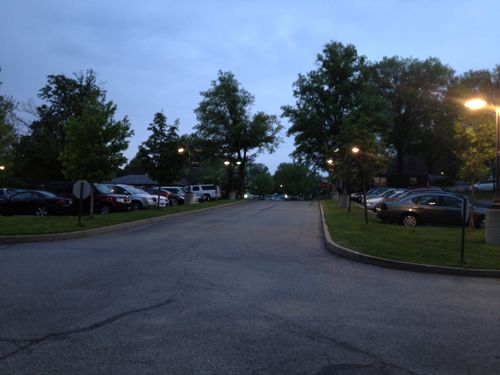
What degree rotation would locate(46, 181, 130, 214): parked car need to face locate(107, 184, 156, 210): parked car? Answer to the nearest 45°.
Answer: approximately 90° to its left

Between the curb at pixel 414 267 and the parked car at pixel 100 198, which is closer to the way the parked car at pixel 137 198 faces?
the curb

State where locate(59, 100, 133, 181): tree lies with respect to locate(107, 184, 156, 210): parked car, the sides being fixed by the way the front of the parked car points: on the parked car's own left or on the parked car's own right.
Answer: on the parked car's own right

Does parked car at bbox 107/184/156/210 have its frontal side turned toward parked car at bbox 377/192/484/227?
yes

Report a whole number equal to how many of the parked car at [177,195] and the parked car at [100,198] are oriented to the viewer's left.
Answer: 0

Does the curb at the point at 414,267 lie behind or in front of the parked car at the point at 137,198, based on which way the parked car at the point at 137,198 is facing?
in front

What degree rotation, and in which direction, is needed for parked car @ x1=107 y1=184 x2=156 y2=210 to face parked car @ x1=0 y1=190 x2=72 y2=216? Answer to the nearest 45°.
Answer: approximately 90° to its right

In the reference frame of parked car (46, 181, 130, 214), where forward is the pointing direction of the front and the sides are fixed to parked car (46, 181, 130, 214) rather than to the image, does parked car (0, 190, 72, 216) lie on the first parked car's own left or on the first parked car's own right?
on the first parked car's own right

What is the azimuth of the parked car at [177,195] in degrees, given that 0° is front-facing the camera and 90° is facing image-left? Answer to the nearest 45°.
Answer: approximately 315°

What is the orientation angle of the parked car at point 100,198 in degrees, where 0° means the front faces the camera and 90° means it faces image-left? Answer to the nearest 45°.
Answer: approximately 315°
